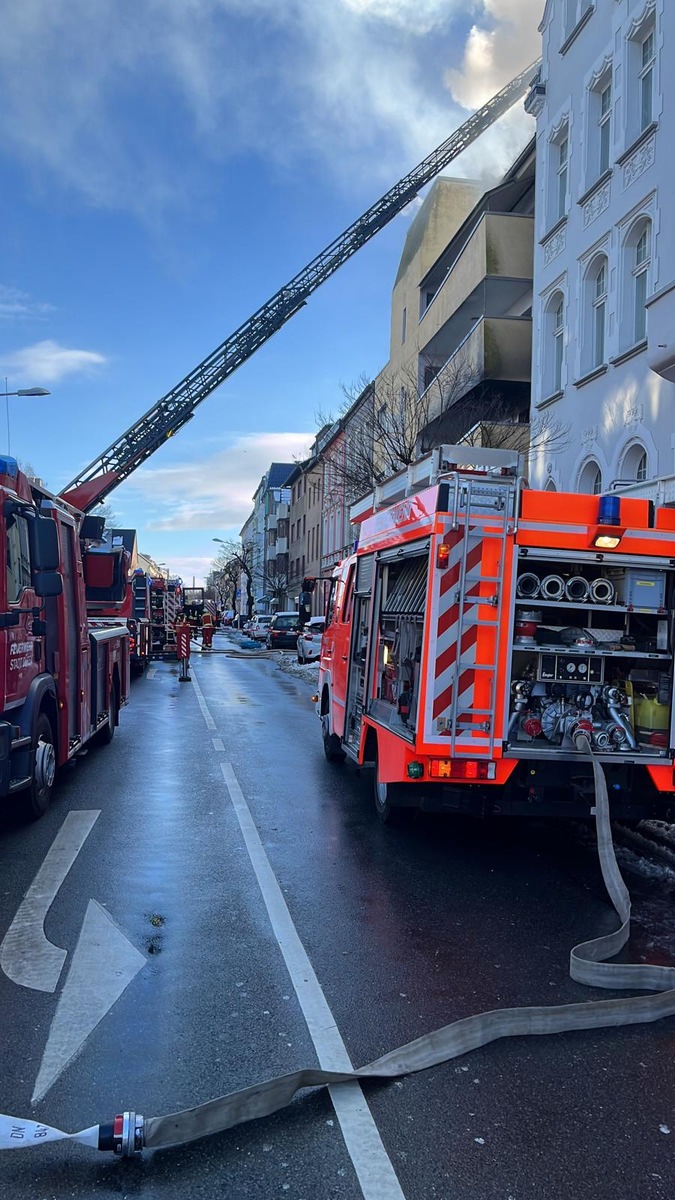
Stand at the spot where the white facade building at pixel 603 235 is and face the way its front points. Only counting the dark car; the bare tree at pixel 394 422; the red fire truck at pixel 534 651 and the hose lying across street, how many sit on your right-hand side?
2

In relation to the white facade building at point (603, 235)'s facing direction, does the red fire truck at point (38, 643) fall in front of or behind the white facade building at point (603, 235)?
in front

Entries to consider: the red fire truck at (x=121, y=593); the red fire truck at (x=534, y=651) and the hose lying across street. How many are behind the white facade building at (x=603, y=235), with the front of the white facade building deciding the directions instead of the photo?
0

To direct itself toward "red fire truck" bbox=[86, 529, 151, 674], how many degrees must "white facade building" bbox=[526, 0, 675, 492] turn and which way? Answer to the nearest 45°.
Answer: approximately 45° to its right

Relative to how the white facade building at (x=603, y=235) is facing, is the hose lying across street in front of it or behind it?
in front

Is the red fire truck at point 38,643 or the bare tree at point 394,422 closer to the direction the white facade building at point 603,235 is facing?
the red fire truck

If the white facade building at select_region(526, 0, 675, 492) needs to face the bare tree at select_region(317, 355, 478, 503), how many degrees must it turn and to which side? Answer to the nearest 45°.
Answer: approximately 90° to its right

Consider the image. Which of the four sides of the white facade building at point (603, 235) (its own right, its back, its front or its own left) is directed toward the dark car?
right

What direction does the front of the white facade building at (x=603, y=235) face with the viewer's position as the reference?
facing the viewer and to the left of the viewer

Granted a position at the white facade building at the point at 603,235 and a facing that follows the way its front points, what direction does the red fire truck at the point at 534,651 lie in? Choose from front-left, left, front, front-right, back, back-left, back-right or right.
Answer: front-left

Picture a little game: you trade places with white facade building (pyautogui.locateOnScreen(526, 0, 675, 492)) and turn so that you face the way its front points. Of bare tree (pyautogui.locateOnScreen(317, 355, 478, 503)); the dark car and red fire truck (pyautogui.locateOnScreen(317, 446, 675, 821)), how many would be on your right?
2

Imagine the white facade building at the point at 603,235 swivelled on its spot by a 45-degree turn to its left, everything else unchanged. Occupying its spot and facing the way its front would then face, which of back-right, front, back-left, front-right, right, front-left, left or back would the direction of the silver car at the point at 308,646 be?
back-right
